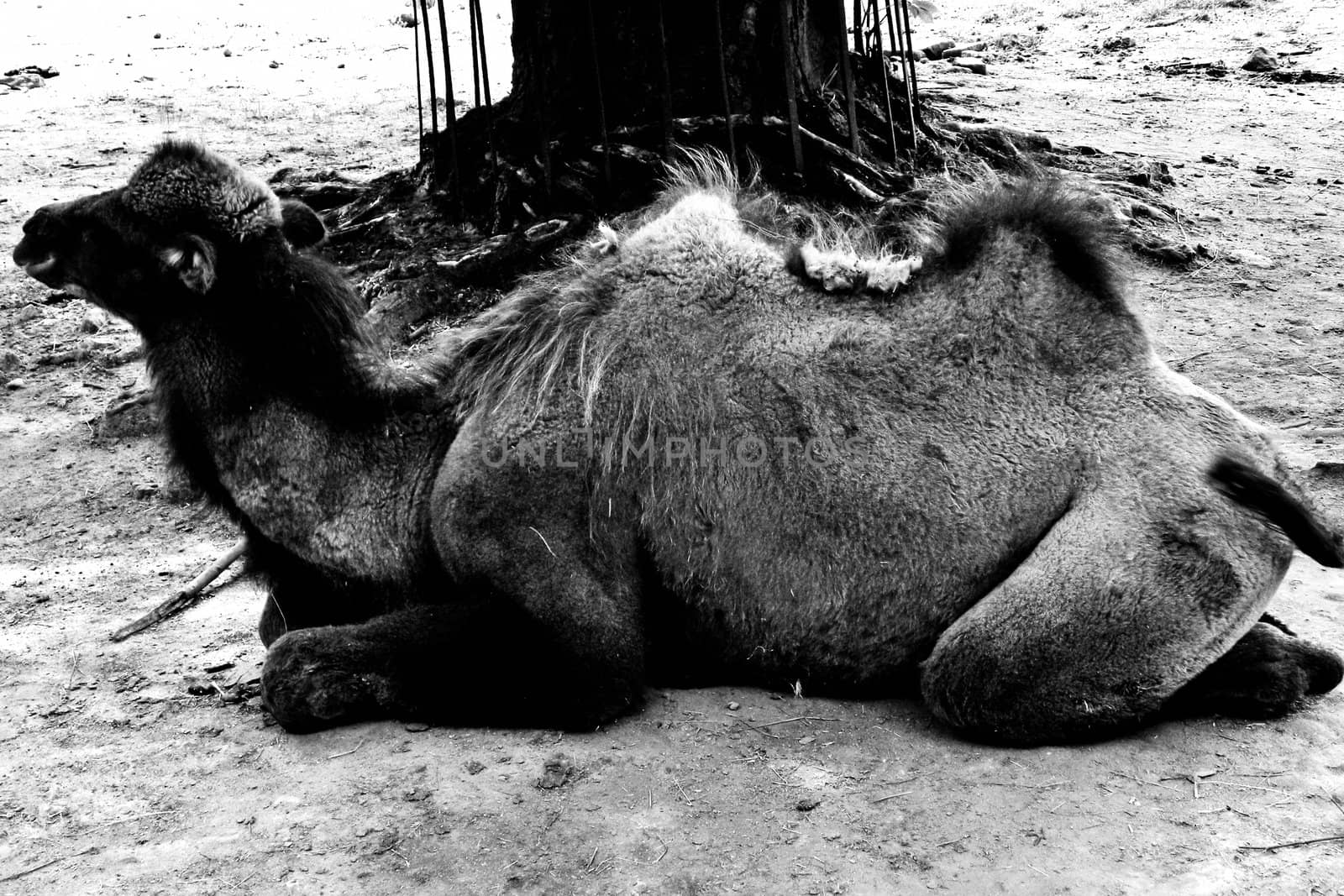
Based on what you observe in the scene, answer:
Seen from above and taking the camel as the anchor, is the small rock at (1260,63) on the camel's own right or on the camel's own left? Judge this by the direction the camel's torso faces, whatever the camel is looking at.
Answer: on the camel's own right

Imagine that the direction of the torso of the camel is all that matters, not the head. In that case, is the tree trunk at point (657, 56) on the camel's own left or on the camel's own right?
on the camel's own right

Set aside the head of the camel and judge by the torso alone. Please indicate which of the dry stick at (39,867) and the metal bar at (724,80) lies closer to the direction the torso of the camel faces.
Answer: the dry stick

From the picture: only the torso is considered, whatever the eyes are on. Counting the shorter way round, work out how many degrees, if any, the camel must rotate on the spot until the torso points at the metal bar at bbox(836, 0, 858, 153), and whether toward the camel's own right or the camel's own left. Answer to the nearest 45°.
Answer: approximately 90° to the camel's own right

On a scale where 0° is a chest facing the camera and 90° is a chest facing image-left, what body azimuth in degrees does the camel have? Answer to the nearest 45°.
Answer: approximately 90°

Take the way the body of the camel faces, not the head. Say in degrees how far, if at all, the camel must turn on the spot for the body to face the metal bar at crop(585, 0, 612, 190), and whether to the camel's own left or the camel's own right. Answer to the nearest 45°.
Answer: approximately 90° to the camel's own right

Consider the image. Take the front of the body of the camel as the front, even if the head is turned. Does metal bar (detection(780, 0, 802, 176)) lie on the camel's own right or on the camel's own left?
on the camel's own right

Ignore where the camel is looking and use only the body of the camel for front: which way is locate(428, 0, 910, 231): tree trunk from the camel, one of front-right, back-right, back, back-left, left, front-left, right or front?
right

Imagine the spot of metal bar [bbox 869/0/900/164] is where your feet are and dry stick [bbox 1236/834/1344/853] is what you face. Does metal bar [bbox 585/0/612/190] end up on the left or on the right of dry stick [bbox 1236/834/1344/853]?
right

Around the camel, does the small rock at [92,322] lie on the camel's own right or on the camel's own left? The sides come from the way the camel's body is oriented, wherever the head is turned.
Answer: on the camel's own right

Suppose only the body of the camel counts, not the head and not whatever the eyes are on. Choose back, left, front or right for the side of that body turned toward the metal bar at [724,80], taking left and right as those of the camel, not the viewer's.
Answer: right

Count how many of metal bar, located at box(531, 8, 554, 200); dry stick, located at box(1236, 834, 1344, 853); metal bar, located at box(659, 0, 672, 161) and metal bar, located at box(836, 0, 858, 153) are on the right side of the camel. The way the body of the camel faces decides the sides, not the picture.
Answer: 3

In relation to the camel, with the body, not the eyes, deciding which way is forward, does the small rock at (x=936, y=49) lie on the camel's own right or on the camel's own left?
on the camel's own right
